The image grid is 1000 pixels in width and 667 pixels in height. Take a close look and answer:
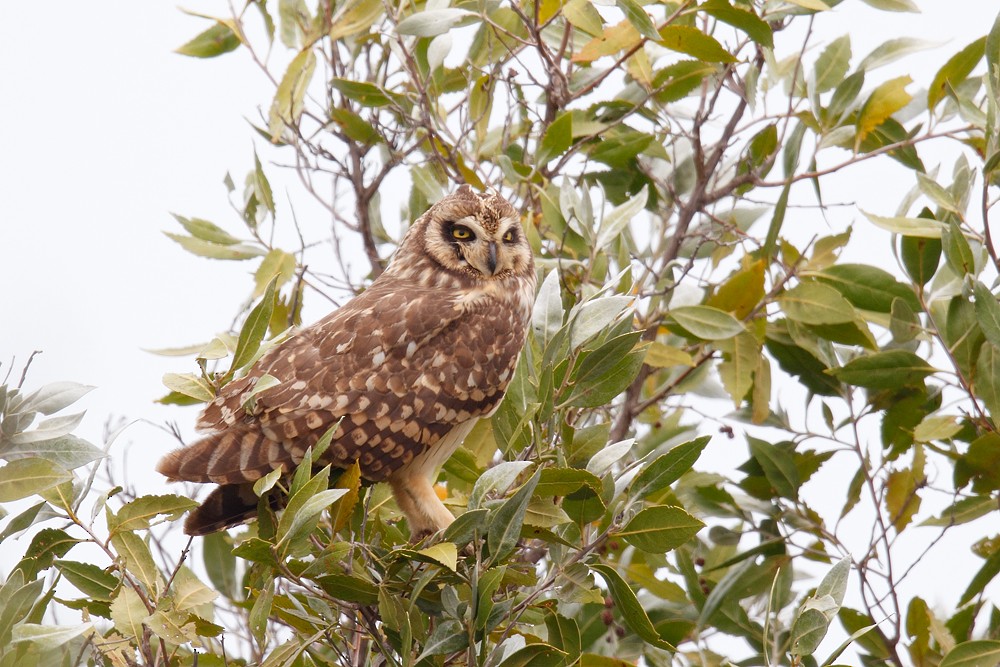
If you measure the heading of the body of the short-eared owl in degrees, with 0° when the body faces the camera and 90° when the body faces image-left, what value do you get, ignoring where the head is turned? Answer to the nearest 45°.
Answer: approximately 270°

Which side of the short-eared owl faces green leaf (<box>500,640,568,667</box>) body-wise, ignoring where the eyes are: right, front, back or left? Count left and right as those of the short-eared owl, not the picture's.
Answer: right

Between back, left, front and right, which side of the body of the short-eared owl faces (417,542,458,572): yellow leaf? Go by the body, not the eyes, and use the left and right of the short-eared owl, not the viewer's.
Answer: right

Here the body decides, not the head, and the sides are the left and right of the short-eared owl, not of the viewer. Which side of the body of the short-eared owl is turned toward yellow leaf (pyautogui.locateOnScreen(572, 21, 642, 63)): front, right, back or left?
front

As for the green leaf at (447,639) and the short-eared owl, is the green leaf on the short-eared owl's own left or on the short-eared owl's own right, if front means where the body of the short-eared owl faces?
on the short-eared owl's own right
